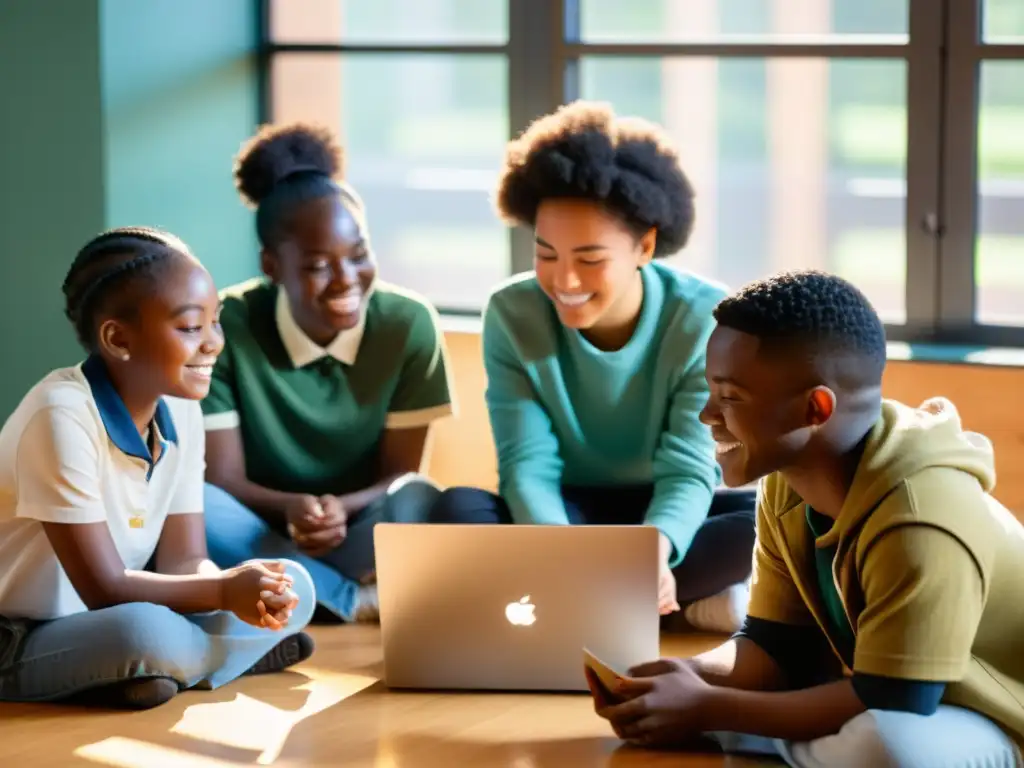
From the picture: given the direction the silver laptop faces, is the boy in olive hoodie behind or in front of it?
behind

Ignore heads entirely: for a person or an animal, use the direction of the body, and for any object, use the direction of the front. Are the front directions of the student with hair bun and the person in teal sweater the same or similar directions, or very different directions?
same or similar directions

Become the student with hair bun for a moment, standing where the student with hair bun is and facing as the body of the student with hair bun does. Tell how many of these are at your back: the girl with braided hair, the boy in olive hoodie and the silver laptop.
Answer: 0

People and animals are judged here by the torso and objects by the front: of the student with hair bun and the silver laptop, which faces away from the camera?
the silver laptop

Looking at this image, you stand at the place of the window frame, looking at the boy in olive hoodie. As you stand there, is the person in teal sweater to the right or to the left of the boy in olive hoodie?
right

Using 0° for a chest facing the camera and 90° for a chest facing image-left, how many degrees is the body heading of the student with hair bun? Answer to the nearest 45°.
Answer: approximately 0°

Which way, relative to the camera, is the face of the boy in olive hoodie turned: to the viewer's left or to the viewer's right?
to the viewer's left

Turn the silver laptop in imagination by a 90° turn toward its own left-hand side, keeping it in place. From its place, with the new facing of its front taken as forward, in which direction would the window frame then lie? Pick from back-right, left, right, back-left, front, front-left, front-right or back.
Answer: back-right

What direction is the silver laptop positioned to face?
away from the camera

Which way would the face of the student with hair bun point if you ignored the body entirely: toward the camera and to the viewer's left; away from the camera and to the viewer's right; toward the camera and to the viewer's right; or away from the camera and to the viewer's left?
toward the camera and to the viewer's right

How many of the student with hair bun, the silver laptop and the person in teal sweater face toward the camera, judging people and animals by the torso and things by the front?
2

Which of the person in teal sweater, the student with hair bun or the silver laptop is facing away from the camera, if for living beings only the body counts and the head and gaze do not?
the silver laptop

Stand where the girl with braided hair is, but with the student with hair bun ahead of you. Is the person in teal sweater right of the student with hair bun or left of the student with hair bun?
right

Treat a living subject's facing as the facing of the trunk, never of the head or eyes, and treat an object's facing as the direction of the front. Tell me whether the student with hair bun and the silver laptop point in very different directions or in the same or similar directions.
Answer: very different directions
